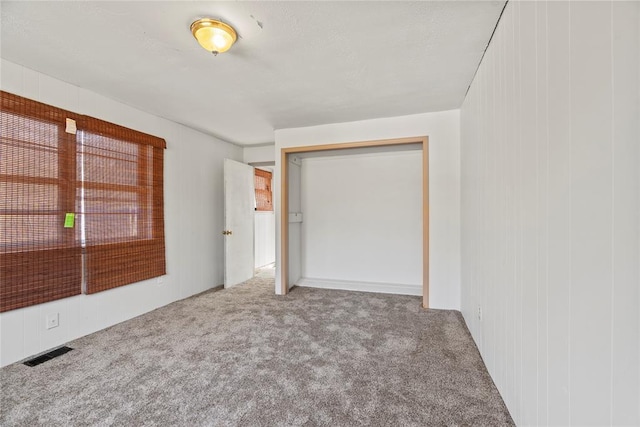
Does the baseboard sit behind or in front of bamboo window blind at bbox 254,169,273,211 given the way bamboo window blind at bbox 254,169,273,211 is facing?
in front

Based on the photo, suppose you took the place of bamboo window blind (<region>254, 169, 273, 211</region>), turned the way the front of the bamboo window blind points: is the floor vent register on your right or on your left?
on your right

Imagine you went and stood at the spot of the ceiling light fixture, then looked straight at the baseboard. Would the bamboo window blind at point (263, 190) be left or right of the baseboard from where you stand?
left

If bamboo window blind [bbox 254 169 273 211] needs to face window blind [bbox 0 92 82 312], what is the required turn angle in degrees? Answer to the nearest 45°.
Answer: approximately 90° to its right

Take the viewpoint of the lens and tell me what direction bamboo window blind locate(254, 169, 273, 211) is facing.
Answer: facing the viewer and to the right of the viewer

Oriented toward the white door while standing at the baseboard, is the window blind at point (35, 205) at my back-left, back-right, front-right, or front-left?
front-left

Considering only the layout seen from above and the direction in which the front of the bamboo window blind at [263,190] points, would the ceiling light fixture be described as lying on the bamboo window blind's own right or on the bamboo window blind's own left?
on the bamboo window blind's own right

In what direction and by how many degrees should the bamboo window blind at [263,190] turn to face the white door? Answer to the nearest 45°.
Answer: approximately 45° to its right

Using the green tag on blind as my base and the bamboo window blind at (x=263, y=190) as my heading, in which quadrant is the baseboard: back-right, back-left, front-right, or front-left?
front-right
